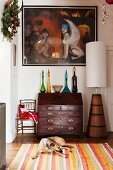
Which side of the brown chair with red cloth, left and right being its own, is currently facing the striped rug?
front

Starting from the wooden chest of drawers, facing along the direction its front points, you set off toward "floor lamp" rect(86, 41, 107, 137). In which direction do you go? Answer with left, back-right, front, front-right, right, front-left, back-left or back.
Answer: left

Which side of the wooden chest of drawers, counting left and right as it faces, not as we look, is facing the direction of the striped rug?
front

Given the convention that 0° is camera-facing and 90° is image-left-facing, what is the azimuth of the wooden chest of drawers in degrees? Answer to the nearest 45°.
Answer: approximately 0°

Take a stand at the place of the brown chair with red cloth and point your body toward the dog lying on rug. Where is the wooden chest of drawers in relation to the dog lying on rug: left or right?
left

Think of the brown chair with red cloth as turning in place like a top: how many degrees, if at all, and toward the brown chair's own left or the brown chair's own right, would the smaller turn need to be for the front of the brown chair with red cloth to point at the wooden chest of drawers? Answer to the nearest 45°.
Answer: approximately 45° to the brown chair's own left
